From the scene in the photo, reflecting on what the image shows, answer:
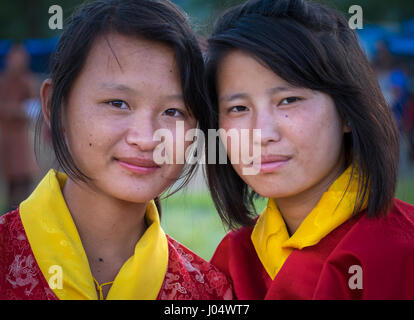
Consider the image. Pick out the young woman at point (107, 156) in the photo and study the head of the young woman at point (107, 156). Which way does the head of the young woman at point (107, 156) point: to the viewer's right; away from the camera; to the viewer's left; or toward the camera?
toward the camera

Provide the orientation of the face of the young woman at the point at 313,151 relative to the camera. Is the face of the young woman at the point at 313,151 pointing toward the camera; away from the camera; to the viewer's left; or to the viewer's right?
toward the camera

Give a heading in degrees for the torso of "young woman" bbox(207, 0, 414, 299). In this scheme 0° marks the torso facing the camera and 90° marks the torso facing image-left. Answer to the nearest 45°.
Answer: approximately 45°
